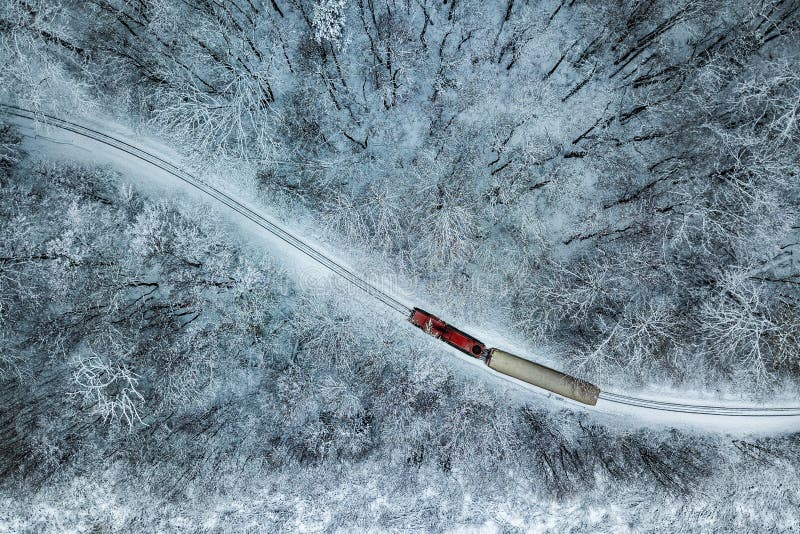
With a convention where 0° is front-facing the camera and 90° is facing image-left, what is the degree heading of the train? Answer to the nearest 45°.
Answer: approximately 135°
